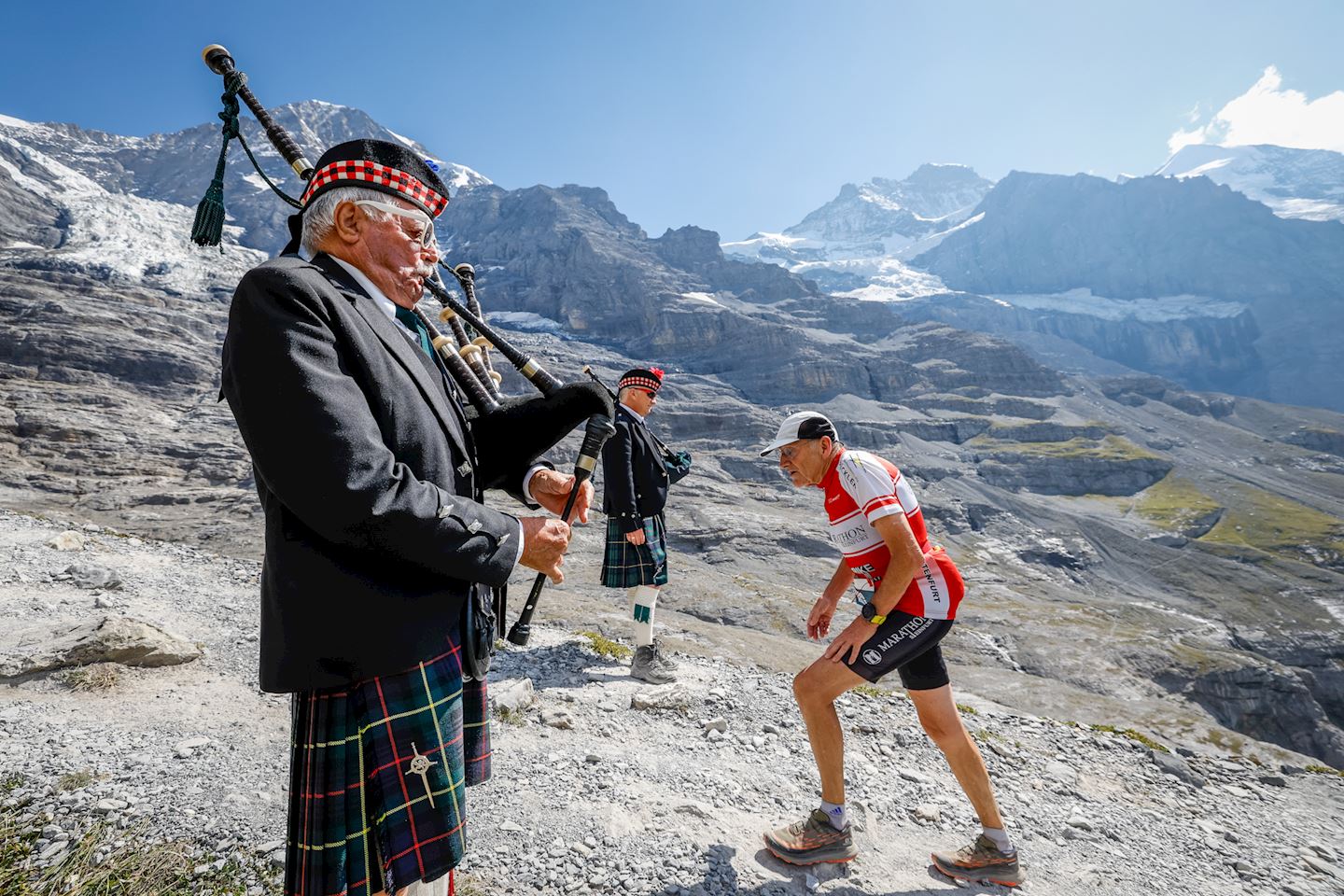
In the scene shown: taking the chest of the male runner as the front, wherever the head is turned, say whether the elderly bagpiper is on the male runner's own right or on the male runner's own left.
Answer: on the male runner's own left

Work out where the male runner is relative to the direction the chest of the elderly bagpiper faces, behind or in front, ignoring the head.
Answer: in front

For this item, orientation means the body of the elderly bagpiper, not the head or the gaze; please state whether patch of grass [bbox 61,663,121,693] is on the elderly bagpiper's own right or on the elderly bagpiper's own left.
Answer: on the elderly bagpiper's own left

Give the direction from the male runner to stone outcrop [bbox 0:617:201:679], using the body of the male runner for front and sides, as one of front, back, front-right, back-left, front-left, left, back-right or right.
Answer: front

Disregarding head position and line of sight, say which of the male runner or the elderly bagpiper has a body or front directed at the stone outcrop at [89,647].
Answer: the male runner

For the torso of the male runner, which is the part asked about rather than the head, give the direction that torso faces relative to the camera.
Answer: to the viewer's left

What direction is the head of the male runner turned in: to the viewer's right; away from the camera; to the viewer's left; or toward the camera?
to the viewer's left

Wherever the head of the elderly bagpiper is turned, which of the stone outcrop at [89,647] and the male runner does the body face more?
the male runner

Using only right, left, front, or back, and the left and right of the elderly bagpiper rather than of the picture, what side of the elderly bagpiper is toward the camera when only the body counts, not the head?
right

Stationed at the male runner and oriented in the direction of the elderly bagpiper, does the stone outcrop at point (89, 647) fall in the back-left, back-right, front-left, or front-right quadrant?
front-right

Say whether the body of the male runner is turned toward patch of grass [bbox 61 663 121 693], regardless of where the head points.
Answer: yes

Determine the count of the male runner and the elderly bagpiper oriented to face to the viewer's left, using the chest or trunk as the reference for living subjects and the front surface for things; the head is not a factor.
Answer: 1
